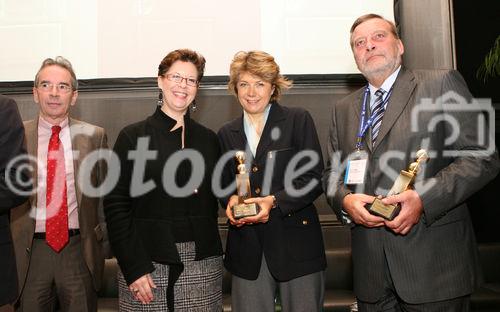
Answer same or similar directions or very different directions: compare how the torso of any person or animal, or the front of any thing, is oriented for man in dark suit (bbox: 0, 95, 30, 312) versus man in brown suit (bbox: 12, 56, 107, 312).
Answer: same or similar directions

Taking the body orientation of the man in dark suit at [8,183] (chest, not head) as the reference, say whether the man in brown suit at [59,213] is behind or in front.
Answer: behind

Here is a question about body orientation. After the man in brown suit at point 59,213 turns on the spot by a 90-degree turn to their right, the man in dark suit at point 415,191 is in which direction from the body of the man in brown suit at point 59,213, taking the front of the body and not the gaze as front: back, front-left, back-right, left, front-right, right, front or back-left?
back-left

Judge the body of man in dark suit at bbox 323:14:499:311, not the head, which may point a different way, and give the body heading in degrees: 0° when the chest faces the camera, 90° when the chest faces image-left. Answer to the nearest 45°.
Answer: approximately 45°

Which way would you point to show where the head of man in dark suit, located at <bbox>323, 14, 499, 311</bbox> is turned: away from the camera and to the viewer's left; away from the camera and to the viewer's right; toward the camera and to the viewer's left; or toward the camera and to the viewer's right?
toward the camera and to the viewer's left

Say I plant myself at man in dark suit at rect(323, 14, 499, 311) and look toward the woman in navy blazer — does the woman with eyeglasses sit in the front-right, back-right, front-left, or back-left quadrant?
front-left

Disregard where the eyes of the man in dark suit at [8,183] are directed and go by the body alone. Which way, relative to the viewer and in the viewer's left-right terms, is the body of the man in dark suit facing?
facing the viewer

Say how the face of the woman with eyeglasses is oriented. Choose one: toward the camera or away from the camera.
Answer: toward the camera

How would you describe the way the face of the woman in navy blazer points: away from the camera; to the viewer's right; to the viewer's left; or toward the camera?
toward the camera

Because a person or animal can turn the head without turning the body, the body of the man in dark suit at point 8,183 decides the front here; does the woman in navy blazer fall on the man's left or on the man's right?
on the man's left

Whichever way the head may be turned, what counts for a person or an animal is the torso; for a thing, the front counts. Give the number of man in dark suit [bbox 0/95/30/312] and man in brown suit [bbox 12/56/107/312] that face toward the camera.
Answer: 2
